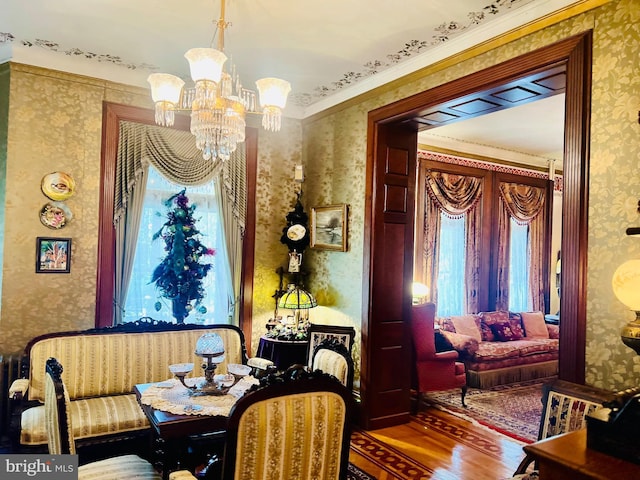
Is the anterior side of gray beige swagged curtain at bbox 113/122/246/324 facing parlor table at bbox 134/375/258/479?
yes

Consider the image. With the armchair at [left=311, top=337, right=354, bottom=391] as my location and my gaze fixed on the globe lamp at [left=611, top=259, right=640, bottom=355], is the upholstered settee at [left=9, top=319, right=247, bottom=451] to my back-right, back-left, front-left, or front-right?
back-right

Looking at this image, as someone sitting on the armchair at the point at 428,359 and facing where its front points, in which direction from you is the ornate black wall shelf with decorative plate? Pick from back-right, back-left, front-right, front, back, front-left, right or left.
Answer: back

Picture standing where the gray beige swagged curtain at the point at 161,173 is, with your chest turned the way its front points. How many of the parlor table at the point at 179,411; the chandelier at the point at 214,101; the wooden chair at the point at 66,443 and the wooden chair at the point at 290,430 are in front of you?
4

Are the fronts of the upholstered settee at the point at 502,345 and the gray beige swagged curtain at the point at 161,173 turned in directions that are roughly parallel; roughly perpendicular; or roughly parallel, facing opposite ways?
roughly parallel

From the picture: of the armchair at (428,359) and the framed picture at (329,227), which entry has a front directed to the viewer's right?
the armchair

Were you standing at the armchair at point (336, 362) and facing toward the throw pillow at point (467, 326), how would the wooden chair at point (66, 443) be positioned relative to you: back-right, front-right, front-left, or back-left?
back-left

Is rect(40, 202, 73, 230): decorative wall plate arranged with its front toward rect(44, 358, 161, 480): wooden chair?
yes

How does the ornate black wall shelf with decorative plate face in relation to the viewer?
toward the camera

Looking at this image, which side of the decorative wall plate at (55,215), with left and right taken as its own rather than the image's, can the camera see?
front

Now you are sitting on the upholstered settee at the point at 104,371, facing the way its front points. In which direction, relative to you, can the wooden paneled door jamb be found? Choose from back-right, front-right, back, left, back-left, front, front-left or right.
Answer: left

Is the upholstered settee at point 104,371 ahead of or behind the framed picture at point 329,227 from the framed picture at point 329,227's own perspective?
ahead

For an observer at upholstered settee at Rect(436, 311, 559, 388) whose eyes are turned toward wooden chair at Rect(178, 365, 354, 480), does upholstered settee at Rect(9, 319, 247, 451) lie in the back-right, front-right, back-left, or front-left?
front-right

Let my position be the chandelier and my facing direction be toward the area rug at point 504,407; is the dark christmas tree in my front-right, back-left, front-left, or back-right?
front-left

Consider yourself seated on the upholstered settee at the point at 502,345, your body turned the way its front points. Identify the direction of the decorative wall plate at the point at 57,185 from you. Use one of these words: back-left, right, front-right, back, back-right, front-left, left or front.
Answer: right
